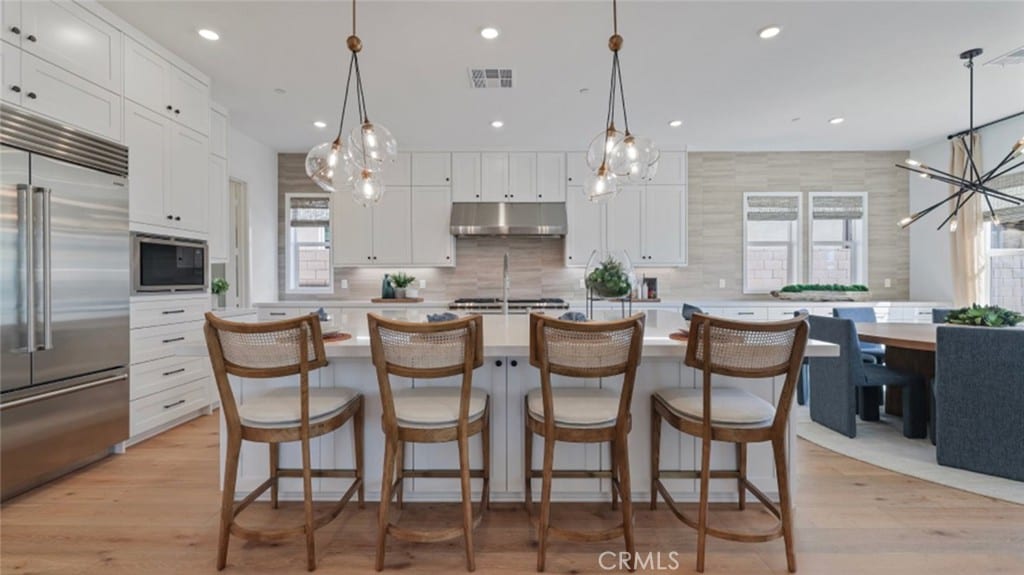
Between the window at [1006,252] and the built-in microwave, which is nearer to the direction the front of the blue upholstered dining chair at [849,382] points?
the window

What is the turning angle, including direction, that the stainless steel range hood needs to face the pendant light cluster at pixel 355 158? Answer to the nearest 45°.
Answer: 0° — it already faces it

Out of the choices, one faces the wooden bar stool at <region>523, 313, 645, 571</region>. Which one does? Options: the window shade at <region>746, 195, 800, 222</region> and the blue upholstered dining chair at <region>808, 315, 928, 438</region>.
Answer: the window shade

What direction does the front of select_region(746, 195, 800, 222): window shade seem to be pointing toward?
toward the camera

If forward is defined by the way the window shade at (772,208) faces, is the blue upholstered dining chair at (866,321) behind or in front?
in front

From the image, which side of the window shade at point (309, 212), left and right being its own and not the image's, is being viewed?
front

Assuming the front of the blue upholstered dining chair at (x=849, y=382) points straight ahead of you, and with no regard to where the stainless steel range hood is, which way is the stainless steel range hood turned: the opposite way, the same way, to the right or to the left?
to the right

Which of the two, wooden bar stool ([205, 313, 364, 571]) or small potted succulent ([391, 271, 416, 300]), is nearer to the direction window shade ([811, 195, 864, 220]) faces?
the wooden bar stool

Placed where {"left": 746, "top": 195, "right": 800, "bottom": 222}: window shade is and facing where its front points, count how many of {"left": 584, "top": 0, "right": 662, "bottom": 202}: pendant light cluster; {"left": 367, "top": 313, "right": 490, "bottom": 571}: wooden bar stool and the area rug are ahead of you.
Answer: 3

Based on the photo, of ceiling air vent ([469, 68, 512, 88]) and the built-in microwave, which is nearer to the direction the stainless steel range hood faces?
the ceiling air vent

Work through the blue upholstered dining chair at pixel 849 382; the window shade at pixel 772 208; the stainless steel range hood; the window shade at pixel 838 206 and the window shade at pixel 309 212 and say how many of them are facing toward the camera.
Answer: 4

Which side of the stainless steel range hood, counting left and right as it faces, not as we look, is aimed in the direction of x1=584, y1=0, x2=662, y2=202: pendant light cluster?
front

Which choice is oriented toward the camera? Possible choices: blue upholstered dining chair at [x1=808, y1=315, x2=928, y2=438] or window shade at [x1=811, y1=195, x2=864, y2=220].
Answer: the window shade

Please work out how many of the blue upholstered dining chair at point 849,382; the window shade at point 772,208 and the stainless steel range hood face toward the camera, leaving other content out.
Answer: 2

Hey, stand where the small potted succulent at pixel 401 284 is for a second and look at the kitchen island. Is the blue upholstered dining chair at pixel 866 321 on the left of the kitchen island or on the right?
left

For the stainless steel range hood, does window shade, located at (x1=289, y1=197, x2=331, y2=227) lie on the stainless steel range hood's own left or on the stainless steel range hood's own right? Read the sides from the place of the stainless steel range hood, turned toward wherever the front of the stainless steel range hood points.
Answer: on the stainless steel range hood's own right

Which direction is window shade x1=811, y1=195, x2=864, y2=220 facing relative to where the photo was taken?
toward the camera
